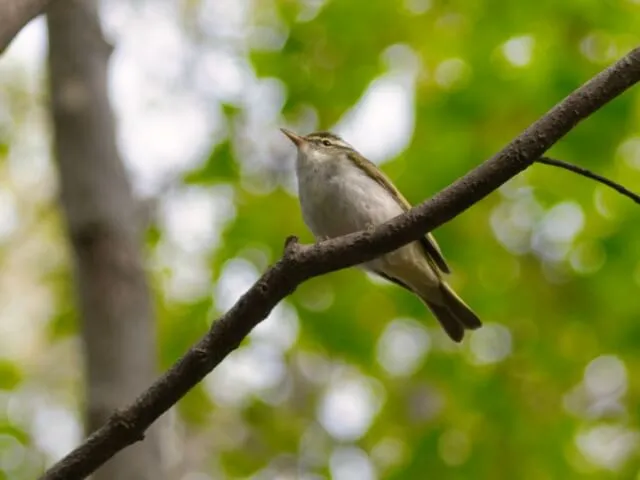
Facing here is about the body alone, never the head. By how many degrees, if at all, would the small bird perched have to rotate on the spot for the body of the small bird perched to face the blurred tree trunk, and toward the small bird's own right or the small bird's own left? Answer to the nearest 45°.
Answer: approximately 45° to the small bird's own right

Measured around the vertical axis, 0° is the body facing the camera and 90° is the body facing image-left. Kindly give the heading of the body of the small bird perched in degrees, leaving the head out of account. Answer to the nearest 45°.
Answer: approximately 45°
